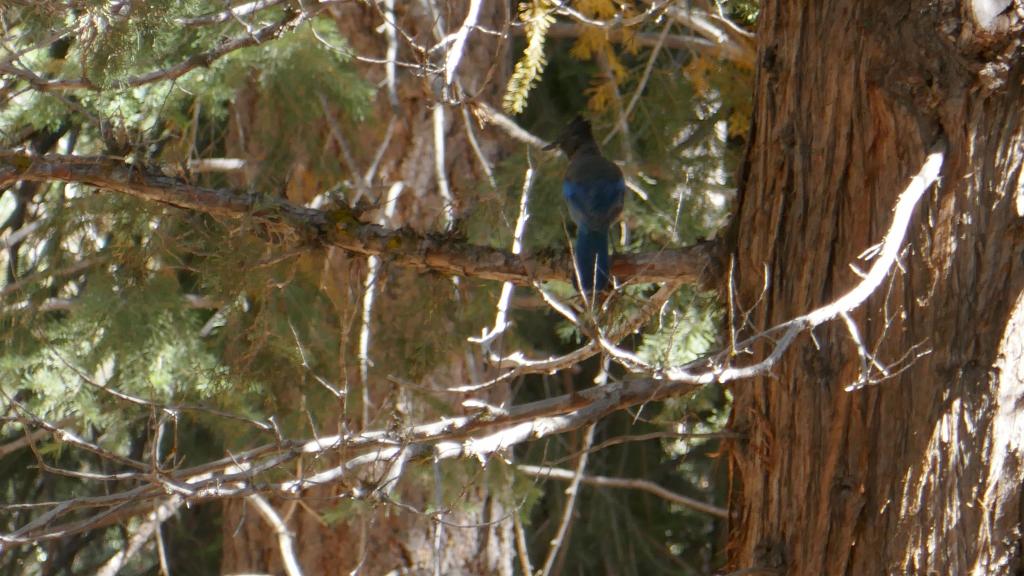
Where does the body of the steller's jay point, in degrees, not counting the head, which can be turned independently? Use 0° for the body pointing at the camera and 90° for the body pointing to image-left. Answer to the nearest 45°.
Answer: approximately 180°

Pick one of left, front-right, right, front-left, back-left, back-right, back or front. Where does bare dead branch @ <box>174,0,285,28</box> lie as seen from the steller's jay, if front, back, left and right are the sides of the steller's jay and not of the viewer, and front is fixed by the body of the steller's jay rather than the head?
back-left

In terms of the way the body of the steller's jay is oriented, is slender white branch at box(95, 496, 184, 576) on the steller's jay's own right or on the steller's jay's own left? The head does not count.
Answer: on the steller's jay's own left

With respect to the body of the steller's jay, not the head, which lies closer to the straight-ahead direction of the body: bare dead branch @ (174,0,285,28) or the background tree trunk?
the background tree trunk

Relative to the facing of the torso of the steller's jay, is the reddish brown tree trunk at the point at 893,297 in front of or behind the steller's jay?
behind

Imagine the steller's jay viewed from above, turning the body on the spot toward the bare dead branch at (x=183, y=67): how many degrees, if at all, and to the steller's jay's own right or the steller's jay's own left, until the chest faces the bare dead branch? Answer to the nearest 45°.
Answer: approximately 135° to the steller's jay's own left

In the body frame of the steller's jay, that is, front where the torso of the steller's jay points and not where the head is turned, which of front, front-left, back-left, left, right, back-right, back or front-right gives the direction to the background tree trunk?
front-left
